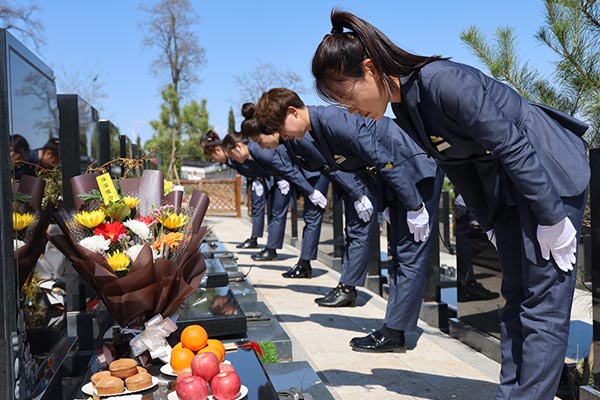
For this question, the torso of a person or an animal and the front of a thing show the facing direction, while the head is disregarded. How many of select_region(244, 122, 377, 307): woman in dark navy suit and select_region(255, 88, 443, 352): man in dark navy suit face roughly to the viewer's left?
2

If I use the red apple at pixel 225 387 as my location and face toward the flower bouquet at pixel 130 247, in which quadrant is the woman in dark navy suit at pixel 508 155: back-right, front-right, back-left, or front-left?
back-right

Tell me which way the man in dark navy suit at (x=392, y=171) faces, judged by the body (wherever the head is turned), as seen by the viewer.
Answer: to the viewer's left

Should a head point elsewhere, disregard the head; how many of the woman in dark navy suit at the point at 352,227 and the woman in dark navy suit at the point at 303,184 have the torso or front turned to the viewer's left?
2

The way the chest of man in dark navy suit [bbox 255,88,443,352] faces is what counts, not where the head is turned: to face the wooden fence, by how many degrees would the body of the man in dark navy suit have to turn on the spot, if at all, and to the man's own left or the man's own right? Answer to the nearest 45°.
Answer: approximately 90° to the man's own right

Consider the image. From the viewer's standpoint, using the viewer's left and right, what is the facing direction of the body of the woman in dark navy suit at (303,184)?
facing to the left of the viewer

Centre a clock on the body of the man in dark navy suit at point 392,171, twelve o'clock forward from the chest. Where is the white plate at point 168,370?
The white plate is roughly at 10 o'clock from the man in dark navy suit.

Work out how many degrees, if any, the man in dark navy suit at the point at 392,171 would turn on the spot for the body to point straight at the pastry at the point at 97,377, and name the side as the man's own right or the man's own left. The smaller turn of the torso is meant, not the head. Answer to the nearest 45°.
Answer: approximately 45° to the man's own left

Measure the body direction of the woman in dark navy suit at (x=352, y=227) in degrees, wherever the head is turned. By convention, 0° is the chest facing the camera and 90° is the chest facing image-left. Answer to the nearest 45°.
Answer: approximately 90°

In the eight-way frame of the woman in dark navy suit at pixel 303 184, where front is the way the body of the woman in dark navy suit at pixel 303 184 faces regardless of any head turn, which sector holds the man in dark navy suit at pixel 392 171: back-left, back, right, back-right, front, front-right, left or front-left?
left

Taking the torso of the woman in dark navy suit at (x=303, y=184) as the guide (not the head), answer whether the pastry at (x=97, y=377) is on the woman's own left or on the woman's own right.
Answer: on the woman's own left

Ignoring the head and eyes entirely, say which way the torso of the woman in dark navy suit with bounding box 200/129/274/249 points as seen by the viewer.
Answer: to the viewer's left

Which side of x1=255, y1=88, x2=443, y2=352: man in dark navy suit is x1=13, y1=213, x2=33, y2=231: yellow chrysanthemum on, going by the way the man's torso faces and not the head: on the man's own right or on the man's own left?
on the man's own left

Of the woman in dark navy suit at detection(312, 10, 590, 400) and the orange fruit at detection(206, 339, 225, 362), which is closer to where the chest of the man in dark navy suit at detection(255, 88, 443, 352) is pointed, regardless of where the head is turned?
the orange fruit
